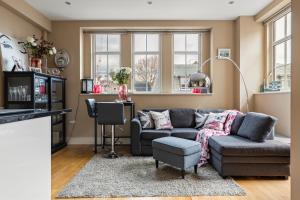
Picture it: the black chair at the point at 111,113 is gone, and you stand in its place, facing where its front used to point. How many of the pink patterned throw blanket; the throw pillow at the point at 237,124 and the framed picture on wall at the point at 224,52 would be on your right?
3

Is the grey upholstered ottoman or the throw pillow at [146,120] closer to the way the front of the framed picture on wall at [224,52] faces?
the grey upholstered ottoman

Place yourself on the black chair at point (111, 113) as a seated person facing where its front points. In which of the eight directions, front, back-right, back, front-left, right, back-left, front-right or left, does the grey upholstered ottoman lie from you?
back-right

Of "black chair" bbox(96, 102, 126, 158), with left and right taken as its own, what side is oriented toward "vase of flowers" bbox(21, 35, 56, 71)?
left

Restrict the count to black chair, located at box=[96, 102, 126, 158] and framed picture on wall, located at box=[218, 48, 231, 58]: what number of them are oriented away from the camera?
1

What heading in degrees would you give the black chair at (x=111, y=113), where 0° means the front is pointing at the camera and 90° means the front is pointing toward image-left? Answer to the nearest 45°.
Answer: approximately 180°

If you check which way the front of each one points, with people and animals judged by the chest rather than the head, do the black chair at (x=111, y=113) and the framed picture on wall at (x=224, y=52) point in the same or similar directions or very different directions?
very different directions

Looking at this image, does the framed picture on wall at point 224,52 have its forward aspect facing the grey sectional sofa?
yes

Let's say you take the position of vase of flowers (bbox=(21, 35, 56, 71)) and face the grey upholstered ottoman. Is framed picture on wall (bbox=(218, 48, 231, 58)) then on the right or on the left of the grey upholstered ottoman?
left

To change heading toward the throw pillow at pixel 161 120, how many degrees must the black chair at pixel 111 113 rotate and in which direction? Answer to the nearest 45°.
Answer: approximately 90° to its right

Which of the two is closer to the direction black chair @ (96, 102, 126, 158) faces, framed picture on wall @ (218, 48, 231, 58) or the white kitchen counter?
the framed picture on wall

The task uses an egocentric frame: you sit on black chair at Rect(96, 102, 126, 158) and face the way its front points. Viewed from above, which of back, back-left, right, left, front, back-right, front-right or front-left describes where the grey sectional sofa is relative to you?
back-right
